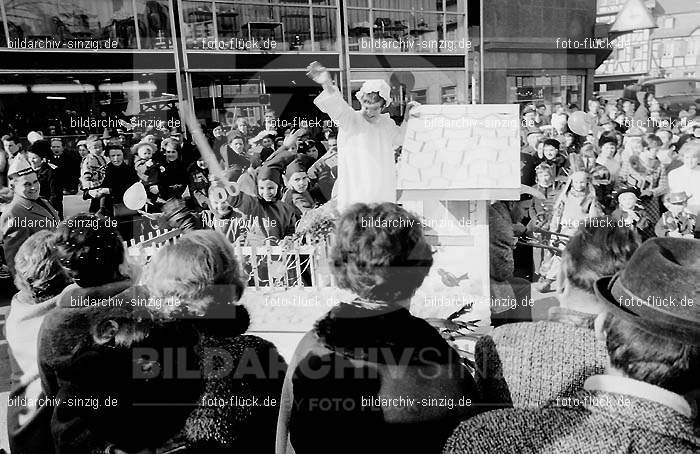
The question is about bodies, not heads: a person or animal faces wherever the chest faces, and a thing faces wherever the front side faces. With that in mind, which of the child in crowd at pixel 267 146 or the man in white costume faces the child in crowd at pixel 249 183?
the child in crowd at pixel 267 146

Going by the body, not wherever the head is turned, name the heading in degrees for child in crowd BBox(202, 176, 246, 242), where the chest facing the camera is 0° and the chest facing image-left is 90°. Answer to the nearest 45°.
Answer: approximately 0°

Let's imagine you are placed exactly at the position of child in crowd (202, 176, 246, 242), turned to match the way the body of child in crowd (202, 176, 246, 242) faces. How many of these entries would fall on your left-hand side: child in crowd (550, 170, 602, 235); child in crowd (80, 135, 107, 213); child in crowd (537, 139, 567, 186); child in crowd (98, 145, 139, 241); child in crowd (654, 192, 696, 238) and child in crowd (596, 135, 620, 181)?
4
